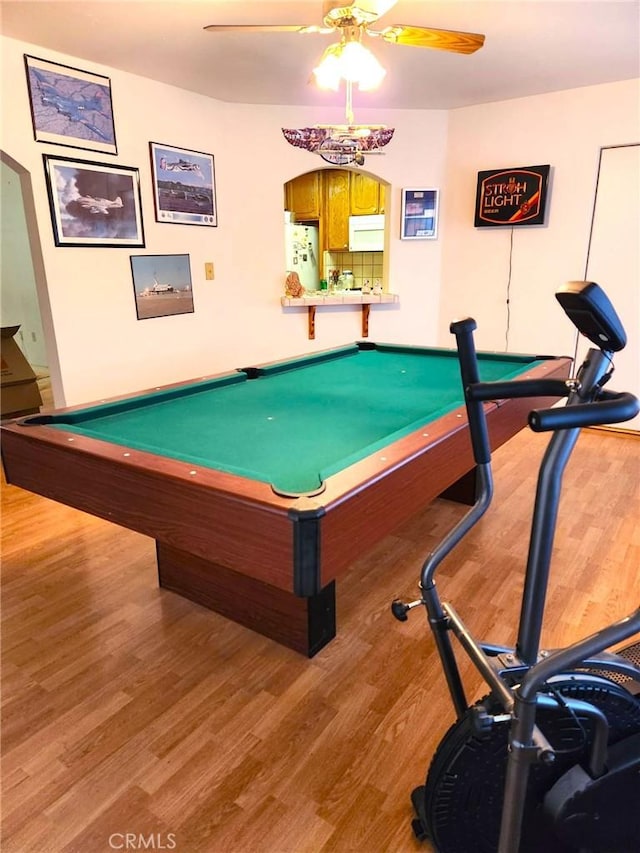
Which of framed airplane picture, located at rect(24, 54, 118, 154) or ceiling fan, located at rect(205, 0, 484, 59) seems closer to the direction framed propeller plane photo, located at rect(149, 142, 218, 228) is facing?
the ceiling fan

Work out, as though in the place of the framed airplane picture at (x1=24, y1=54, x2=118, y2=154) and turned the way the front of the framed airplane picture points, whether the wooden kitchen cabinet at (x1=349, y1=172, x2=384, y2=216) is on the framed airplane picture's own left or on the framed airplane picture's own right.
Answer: on the framed airplane picture's own left

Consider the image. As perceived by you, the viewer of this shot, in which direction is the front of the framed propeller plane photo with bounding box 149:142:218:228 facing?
facing the viewer and to the right of the viewer

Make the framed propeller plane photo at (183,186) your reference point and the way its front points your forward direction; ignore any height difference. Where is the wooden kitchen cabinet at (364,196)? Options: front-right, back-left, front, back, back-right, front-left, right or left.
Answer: left

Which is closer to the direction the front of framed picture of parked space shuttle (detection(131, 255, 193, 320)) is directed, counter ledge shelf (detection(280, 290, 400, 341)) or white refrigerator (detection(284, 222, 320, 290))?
the counter ledge shelf

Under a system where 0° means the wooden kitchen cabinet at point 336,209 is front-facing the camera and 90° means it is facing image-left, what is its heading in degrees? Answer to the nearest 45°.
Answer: approximately 0°

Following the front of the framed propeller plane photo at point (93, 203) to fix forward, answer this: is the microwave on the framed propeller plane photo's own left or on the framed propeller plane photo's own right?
on the framed propeller plane photo's own left

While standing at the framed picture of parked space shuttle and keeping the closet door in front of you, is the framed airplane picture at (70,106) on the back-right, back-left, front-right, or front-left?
back-right

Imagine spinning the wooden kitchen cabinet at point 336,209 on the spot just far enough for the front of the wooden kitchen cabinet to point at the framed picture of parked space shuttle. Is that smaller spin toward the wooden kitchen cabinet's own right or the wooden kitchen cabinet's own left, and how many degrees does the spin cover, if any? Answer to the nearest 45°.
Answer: approximately 45° to the wooden kitchen cabinet's own right

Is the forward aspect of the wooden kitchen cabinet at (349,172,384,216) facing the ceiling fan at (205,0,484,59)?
yes

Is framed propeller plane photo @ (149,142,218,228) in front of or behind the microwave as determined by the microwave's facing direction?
in front

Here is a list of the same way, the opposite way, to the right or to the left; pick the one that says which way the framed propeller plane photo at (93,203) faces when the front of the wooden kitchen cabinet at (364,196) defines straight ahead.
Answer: to the left

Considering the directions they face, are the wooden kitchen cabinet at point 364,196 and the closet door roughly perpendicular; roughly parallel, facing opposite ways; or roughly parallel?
roughly perpendicular

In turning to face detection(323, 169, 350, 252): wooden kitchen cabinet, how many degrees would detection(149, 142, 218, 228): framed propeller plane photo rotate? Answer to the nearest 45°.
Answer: approximately 90° to its left

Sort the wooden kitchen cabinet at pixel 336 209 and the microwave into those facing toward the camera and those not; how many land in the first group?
2
